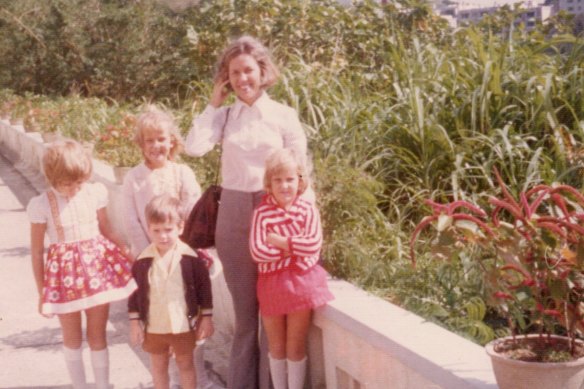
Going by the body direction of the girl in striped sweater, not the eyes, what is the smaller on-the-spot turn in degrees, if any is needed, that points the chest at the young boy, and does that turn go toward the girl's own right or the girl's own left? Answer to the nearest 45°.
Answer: approximately 90° to the girl's own right

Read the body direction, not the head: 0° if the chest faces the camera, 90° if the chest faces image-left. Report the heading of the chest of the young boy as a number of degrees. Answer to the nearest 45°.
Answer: approximately 0°

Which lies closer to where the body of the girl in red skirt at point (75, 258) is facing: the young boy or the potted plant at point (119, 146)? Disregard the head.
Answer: the young boy

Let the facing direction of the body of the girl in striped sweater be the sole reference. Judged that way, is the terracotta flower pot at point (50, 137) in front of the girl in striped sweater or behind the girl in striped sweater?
behind
